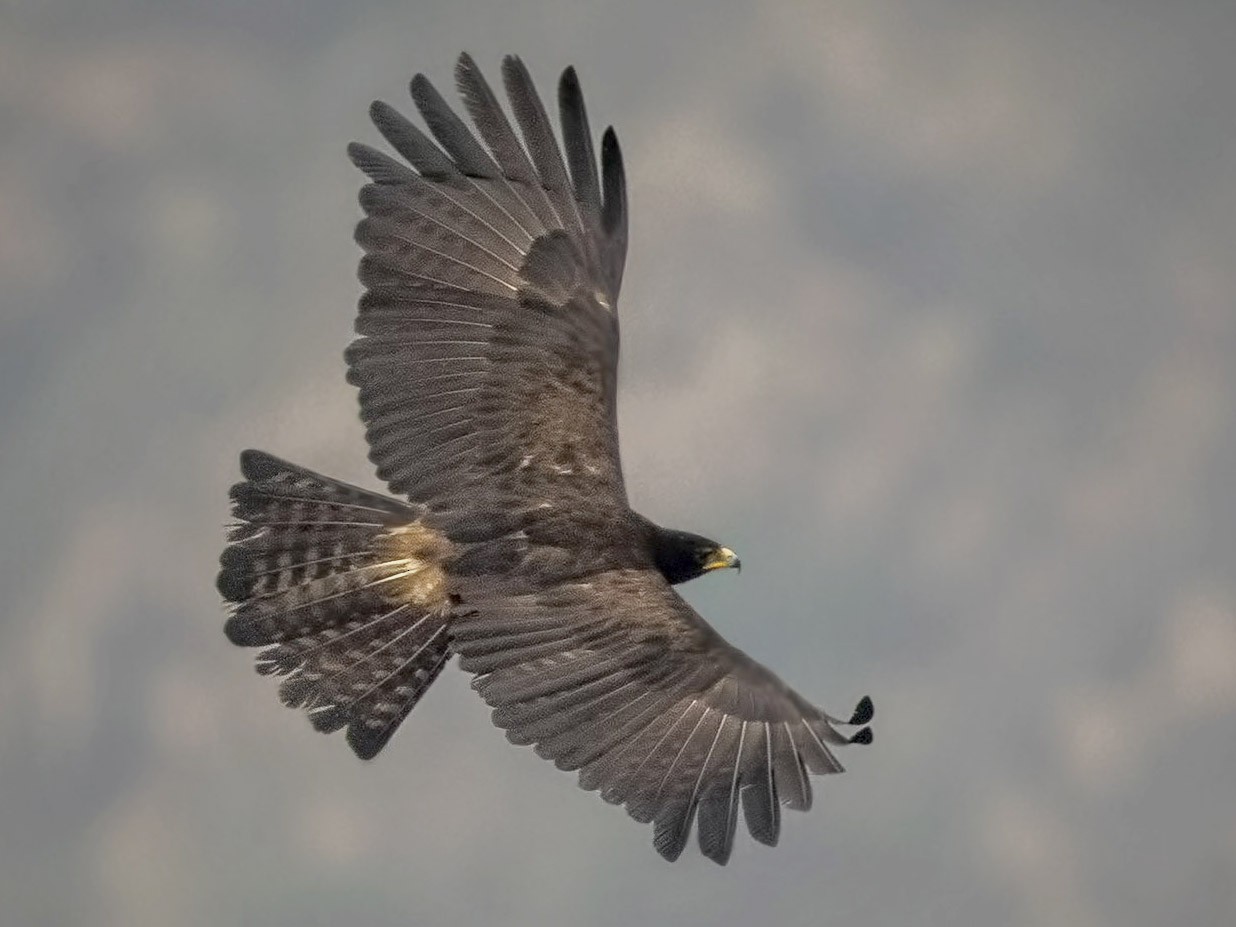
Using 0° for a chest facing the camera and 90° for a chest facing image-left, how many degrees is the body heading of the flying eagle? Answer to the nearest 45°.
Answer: approximately 270°
